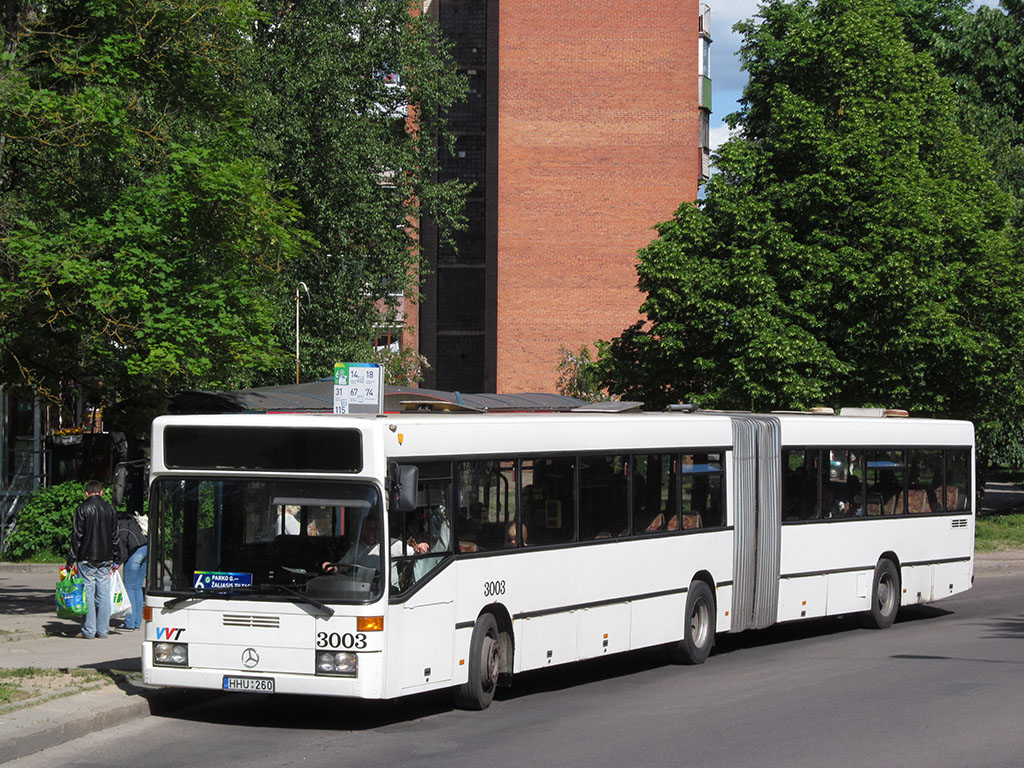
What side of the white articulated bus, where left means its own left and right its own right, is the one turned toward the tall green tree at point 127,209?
right

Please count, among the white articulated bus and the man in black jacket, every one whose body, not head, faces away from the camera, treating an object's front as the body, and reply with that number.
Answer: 1

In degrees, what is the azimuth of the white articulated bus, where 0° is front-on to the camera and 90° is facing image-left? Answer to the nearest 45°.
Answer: approximately 45°

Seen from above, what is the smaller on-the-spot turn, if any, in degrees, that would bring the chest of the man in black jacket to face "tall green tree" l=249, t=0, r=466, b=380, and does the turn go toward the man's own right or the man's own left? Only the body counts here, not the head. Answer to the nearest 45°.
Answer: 0° — they already face it

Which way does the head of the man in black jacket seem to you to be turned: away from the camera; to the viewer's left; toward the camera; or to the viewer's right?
away from the camera

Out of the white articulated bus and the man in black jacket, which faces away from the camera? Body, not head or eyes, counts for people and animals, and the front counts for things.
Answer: the man in black jacket

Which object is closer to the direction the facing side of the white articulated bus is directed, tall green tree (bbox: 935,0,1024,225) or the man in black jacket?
the man in black jacket

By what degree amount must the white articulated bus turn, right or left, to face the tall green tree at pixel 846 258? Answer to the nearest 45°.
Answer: approximately 135° to its right
